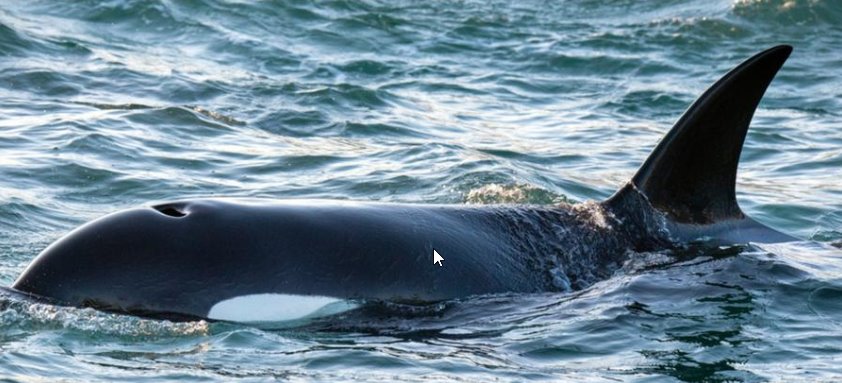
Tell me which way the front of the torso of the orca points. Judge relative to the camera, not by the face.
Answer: to the viewer's left
